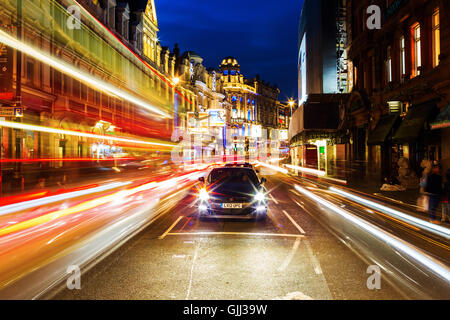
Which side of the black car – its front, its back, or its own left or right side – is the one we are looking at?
front

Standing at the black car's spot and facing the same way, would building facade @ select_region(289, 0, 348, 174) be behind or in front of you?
behind

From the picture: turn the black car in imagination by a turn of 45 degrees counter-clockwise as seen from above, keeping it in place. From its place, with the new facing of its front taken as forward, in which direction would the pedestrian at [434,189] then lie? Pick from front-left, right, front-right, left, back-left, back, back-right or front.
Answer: front-left

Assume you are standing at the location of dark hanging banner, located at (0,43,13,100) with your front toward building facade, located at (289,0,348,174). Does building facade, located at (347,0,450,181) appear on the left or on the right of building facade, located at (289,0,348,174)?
right

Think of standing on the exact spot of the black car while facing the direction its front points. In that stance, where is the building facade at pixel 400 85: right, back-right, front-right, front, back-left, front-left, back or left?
back-left
